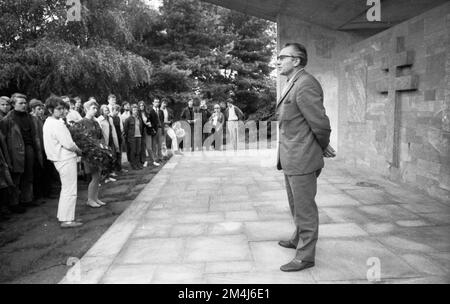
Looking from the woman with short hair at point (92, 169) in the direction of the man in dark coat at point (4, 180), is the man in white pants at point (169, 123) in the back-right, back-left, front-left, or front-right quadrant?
back-right

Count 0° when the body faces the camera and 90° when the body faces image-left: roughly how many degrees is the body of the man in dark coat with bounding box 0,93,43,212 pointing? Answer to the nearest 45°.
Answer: approximately 315°

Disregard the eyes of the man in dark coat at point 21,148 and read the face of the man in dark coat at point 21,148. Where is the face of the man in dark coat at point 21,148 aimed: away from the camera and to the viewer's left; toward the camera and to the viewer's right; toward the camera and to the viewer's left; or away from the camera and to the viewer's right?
toward the camera and to the viewer's right

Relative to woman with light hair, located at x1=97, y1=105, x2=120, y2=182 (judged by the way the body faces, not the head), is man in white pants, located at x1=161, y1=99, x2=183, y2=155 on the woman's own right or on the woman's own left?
on the woman's own left

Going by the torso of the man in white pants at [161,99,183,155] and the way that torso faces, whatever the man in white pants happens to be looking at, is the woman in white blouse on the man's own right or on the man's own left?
on the man's own right

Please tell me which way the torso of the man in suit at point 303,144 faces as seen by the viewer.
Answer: to the viewer's left

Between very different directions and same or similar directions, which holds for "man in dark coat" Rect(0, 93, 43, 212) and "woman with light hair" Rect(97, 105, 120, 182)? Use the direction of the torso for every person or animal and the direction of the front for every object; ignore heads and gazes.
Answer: same or similar directions

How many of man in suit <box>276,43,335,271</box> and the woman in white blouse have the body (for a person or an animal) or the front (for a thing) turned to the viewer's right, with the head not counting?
1

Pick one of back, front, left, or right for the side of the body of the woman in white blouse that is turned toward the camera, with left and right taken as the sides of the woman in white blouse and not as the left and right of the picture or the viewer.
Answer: right

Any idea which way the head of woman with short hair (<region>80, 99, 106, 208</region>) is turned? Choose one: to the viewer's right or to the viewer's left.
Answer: to the viewer's right
